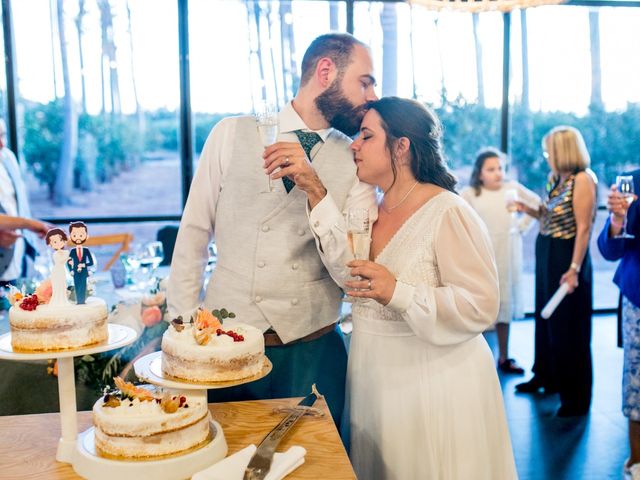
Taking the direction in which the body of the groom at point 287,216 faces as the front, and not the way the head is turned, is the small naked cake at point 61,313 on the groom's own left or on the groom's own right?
on the groom's own right

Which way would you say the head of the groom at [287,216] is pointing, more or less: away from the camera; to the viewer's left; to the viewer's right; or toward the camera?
to the viewer's right

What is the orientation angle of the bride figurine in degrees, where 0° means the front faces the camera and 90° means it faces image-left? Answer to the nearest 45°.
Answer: approximately 0°

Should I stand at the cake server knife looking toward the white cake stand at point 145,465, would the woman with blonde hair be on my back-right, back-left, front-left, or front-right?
back-right

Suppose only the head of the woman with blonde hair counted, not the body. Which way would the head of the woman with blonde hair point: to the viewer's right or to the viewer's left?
to the viewer's left

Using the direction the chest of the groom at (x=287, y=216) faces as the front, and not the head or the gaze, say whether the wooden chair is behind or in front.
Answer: behind

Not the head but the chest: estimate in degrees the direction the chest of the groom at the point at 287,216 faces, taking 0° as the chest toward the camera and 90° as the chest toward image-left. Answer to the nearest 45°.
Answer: approximately 315°

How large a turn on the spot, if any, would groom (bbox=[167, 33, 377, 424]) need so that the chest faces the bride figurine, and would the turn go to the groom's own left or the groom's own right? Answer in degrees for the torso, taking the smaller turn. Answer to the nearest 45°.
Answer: approximately 90° to the groom's own right

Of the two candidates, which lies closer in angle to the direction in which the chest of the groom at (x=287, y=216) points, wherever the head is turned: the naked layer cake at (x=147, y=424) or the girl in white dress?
the naked layer cake

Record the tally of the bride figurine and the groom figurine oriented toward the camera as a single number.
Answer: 2

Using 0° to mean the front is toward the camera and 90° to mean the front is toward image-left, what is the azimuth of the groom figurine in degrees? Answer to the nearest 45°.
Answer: approximately 0°
